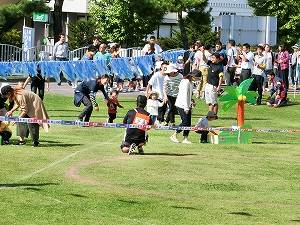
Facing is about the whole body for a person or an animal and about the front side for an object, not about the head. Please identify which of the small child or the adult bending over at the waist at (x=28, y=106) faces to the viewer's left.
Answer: the adult bending over at the waist

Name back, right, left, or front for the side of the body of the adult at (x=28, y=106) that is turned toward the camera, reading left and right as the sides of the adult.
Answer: left
